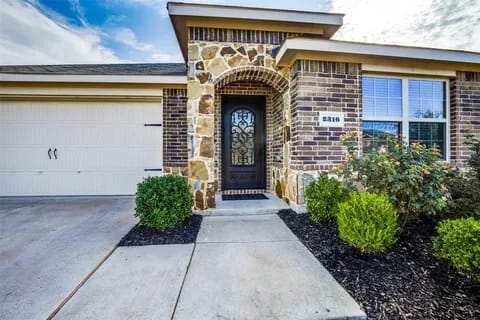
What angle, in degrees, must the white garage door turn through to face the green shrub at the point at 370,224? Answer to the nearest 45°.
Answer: approximately 45° to its left

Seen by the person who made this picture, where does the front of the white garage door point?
facing the viewer

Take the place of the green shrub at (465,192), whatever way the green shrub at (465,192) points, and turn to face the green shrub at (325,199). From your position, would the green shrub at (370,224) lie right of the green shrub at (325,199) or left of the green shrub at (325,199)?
left

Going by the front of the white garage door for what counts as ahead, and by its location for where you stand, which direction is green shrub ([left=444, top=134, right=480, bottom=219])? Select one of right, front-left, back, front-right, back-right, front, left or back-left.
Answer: front-left

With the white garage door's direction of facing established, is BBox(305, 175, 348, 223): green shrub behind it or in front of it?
in front

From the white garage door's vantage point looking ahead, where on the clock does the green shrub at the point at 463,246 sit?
The green shrub is roughly at 11 o'clock from the white garage door.

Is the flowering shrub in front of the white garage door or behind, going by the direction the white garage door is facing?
in front
